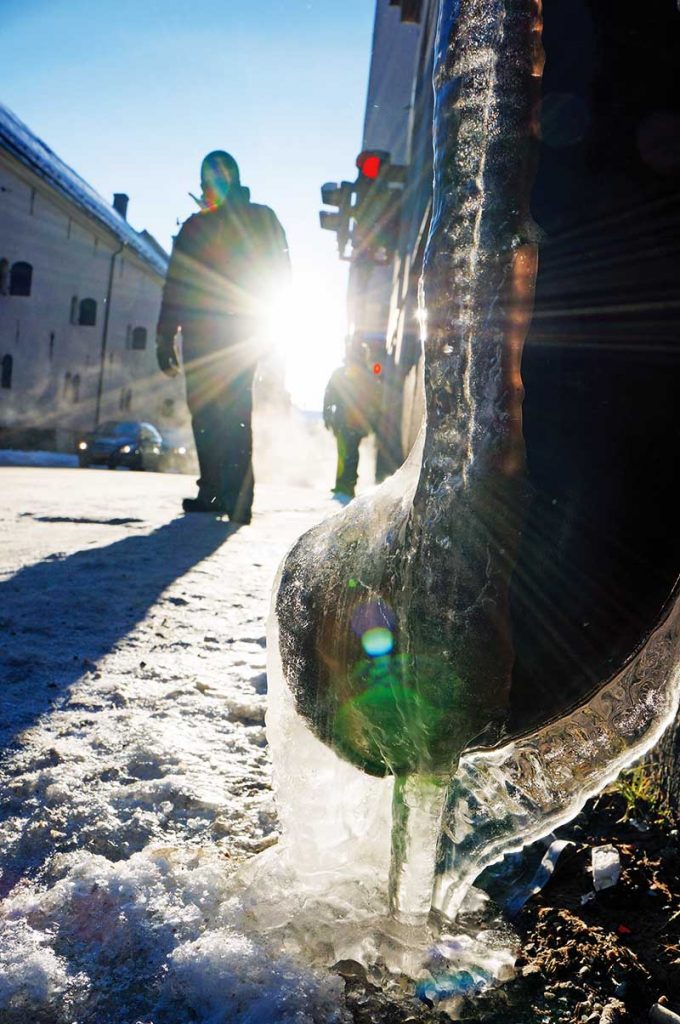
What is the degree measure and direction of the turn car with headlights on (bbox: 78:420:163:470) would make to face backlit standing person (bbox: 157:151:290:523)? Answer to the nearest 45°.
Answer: approximately 45° to its left

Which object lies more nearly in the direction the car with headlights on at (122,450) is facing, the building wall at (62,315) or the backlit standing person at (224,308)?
the backlit standing person

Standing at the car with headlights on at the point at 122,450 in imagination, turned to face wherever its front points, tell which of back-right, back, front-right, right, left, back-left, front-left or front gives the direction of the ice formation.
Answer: front-left

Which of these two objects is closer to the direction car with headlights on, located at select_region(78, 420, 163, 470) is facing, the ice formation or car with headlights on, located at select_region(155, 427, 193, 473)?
the ice formation

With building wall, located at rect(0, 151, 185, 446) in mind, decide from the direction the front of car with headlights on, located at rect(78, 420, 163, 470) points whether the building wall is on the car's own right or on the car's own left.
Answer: on the car's own right

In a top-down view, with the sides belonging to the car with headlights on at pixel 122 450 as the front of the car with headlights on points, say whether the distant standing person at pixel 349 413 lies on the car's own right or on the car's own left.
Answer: on the car's own left

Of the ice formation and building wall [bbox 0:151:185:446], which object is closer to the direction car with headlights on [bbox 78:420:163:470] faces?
the ice formation
